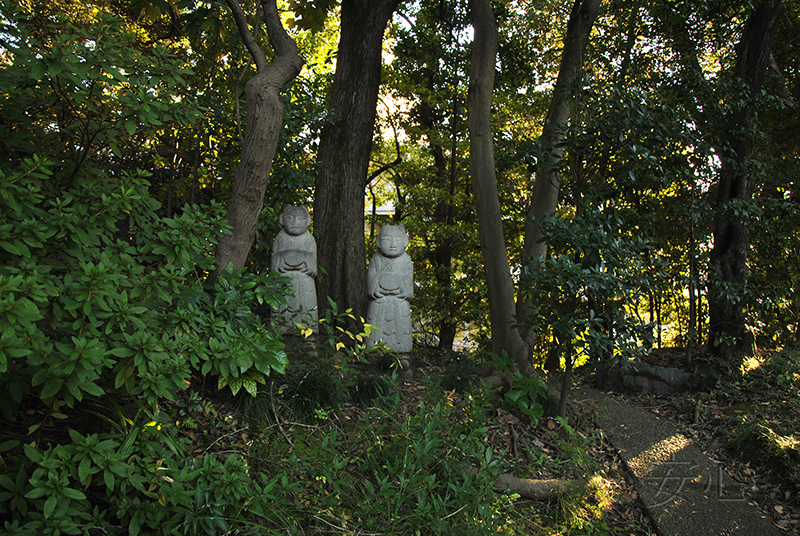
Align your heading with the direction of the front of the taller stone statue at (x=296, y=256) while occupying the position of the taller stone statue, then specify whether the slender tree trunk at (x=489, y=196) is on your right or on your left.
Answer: on your left

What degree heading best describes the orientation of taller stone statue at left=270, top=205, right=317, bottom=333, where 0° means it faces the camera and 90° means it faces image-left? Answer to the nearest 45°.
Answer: approximately 0°

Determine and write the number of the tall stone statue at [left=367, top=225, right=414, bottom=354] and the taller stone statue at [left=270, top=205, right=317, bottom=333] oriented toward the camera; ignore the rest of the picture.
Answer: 2

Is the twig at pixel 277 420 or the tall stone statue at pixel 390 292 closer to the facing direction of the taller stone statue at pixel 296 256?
the twig
